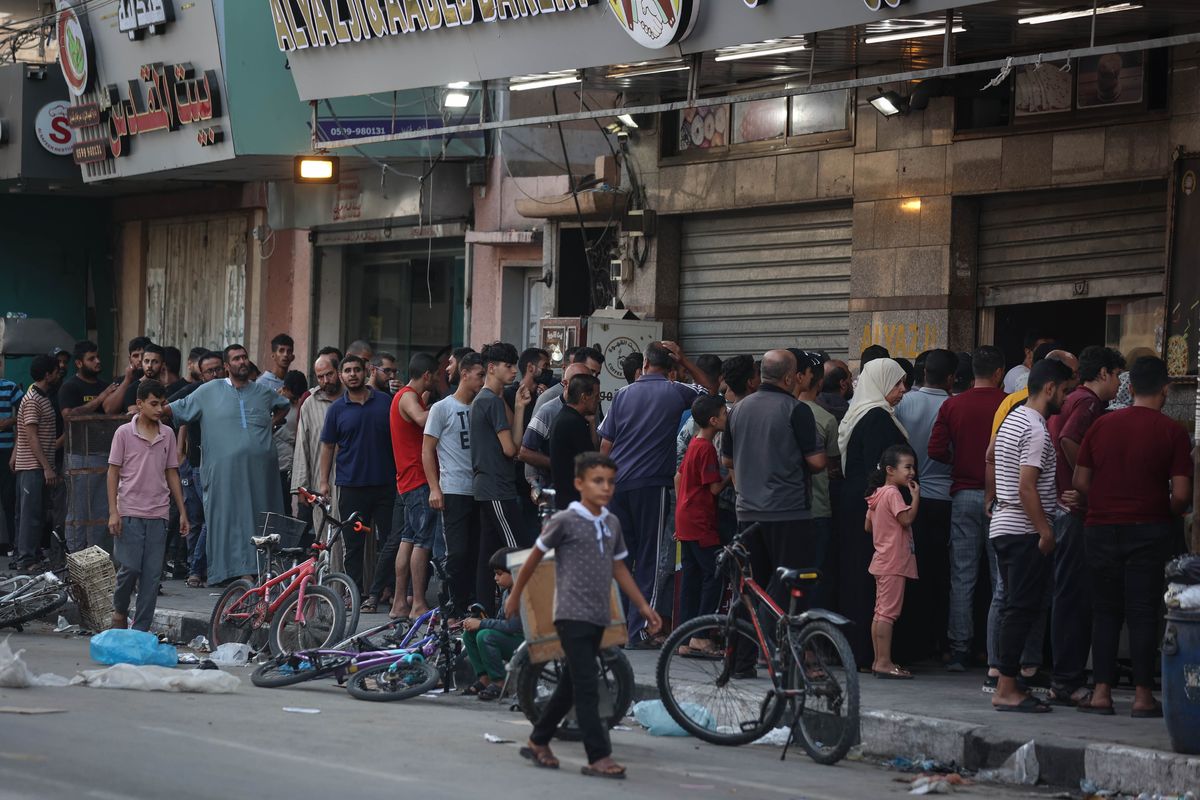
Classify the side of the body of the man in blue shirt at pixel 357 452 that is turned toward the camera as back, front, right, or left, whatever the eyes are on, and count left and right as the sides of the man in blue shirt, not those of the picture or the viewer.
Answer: front

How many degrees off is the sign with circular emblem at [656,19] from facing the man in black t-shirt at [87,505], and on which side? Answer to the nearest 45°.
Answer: approximately 45° to its right

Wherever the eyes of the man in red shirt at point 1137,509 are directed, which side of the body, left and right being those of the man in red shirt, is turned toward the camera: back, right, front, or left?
back

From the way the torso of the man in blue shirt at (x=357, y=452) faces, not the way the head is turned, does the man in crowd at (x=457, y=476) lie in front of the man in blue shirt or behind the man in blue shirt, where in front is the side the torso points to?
in front

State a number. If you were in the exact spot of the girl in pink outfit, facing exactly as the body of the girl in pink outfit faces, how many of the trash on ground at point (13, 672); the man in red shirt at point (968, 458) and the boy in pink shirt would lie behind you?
2

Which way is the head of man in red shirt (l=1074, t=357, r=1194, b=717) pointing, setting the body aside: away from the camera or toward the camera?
away from the camera

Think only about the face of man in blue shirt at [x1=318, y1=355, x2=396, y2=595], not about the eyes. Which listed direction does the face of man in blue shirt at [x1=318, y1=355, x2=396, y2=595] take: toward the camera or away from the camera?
toward the camera

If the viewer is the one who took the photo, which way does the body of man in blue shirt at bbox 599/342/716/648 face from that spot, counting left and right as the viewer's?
facing away from the viewer

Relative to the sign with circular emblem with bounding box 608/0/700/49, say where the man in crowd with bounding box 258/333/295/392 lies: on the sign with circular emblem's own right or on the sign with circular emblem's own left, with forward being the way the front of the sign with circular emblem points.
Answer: on the sign with circular emblem's own right

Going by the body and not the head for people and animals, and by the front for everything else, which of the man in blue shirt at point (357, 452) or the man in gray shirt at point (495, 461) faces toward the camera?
the man in blue shirt

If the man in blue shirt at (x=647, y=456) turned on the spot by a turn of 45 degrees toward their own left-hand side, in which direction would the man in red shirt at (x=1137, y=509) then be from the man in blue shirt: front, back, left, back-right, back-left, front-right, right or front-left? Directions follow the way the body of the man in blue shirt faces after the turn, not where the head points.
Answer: back

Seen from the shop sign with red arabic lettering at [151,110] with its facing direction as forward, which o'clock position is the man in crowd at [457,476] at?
The man in crowd is roughly at 10 o'clock from the shop sign with red arabic lettering.
